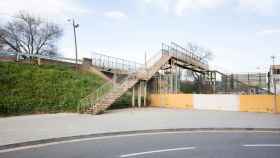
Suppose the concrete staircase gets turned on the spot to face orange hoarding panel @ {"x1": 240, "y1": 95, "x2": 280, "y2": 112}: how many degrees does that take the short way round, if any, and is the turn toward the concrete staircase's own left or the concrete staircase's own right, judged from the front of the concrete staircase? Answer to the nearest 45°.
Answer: approximately 135° to the concrete staircase's own left

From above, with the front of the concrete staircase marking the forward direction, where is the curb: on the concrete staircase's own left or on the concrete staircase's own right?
on the concrete staircase's own left

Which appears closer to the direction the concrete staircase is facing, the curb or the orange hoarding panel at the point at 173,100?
the curb

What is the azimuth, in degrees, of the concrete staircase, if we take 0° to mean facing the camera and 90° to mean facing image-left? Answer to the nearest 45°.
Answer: approximately 45°

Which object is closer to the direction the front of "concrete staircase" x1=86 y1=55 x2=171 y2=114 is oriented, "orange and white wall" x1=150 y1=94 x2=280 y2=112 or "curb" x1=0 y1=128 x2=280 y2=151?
the curb

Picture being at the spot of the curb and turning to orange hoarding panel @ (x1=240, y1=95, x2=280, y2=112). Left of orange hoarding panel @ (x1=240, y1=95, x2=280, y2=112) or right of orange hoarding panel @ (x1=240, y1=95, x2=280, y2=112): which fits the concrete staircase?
left

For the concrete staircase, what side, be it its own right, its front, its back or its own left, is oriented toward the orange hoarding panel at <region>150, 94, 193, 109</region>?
back
